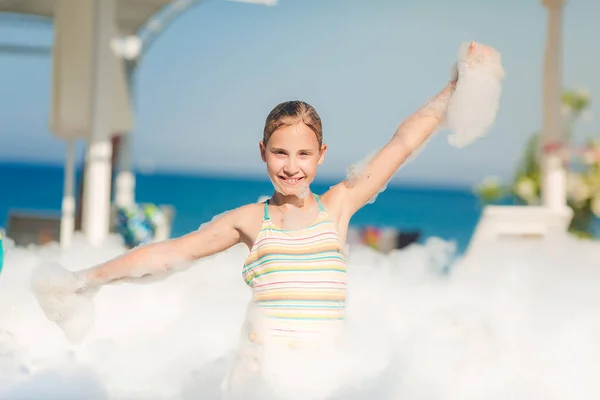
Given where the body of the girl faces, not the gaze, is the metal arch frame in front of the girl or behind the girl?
behind

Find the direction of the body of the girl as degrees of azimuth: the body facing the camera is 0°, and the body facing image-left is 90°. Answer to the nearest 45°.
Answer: approximately 0°

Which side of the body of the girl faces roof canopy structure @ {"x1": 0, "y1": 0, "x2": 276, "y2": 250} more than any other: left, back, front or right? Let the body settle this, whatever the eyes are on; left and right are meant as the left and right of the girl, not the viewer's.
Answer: back

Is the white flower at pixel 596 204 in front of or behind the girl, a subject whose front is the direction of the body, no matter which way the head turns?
behind

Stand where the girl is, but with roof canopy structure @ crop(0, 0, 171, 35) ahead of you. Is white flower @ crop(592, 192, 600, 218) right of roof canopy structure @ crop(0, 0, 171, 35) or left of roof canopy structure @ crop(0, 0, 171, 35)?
right

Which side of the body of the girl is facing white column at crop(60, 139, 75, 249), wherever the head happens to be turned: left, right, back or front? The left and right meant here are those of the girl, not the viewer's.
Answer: back

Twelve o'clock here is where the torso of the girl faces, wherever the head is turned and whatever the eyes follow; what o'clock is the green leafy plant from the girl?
The green leafy plant is roughly at 7 o'clock from the girl.

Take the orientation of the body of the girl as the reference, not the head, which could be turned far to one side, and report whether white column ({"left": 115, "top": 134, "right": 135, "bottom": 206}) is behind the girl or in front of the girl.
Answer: behind
